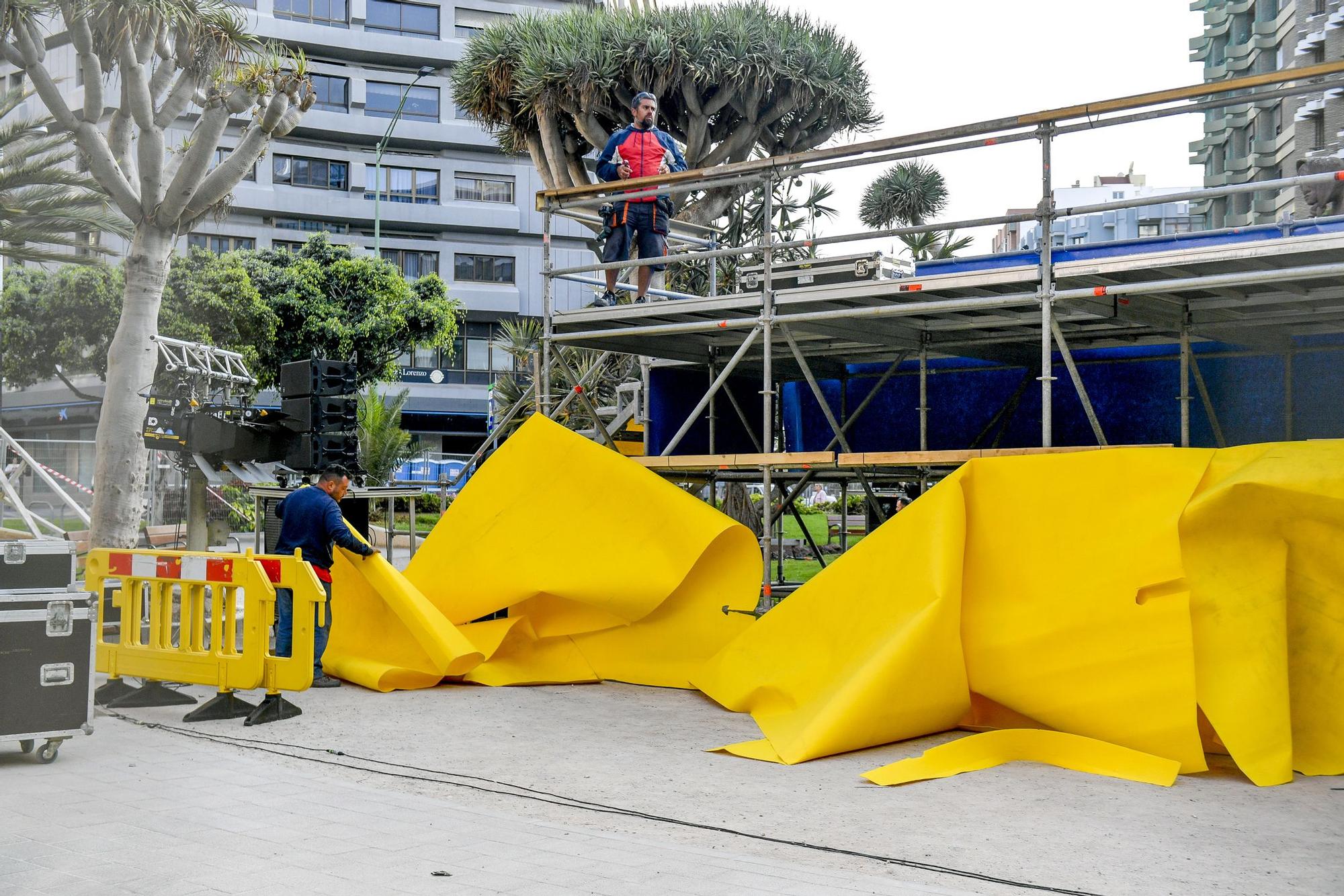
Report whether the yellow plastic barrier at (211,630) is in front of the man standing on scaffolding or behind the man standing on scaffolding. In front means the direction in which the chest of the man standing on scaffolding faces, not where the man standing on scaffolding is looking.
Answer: in front

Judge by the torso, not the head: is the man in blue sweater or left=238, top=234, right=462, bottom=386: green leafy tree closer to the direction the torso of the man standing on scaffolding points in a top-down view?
the man in blue sweater

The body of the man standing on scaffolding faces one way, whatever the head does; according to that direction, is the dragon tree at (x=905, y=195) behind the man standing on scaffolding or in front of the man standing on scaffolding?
behind

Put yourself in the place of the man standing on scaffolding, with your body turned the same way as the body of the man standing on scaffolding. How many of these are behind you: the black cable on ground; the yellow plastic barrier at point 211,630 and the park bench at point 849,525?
1

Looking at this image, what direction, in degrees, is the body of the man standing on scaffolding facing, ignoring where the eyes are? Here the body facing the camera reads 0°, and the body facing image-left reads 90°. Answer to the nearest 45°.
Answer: approximately 0°

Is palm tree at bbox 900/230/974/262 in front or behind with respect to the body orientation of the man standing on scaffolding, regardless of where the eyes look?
behind

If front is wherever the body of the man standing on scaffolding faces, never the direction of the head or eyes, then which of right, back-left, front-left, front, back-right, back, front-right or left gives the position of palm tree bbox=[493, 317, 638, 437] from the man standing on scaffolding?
back

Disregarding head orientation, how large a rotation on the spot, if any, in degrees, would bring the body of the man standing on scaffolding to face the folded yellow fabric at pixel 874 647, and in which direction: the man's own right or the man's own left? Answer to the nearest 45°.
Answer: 0° — they already face it

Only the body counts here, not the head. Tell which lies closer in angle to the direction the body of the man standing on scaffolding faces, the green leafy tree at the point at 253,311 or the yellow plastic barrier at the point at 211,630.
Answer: the yellow plastic barrier

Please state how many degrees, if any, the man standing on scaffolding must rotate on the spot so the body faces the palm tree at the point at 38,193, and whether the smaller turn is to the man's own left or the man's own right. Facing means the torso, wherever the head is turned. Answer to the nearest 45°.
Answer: approximately 135° to the man's own right

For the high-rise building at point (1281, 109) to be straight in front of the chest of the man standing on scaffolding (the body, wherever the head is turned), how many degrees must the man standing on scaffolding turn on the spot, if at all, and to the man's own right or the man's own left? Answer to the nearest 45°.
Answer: approximately 135° to the man's own left

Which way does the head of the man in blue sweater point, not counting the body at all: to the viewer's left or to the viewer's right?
to the viewer's right

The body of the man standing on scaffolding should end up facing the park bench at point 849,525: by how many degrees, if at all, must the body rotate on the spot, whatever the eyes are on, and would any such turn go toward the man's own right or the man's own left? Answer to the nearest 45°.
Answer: approximately 180°
